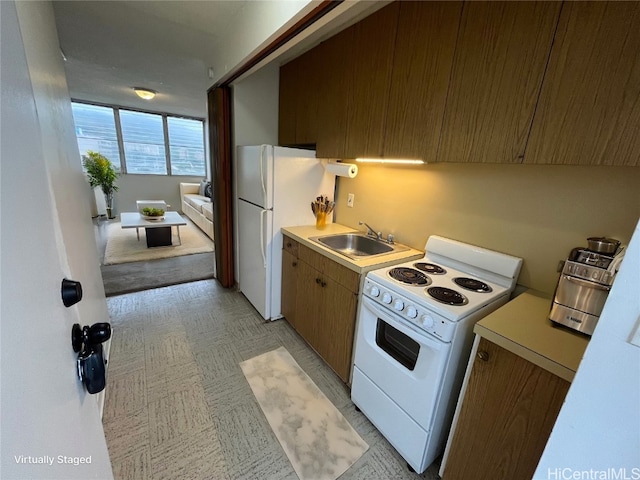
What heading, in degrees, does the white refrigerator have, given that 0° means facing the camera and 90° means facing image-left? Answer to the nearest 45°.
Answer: approximately 45°

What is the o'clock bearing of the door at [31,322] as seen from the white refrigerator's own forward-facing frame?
The door is roughly at 11 o'clock from the white refrigerator.

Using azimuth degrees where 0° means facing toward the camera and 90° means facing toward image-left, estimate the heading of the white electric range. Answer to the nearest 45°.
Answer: approximately 45°

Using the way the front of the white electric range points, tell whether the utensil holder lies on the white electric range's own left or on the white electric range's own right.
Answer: on the white electric range's own right

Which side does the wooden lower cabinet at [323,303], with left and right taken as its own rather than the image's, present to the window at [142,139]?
right

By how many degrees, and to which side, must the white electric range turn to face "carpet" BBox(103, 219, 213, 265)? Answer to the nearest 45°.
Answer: approximately 45° to its right

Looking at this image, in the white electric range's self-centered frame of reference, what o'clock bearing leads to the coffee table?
The coffee table is roughly at 2 o'clock from the white electric range.

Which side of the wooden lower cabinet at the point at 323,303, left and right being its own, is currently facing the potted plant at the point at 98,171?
right
